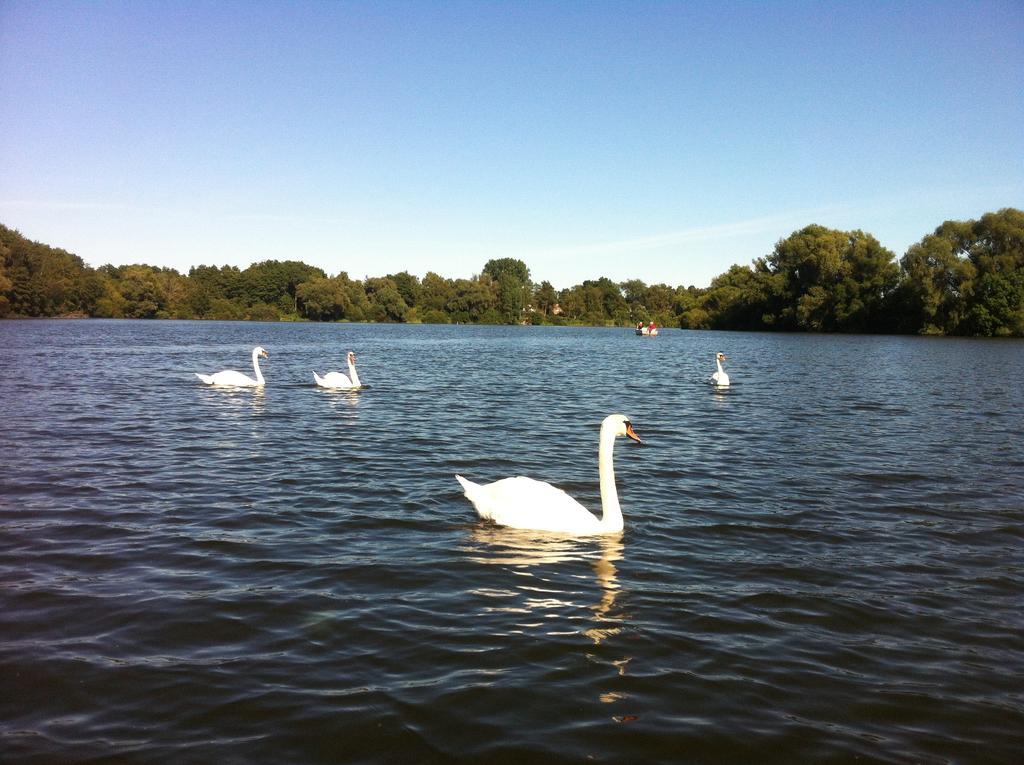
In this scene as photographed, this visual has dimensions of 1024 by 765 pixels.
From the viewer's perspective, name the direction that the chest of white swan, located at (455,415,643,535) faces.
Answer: to the viewer's right
